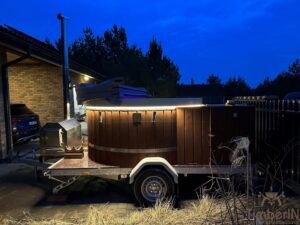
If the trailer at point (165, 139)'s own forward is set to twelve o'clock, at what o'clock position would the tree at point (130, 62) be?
The tree is roughly at 3 o'clock from the trailer.

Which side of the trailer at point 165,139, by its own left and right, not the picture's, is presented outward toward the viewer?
left

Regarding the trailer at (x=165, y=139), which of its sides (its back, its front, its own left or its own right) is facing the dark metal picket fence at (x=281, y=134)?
back

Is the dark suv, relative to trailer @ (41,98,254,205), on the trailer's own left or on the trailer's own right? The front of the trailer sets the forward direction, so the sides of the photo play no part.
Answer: on the trailer's own right
